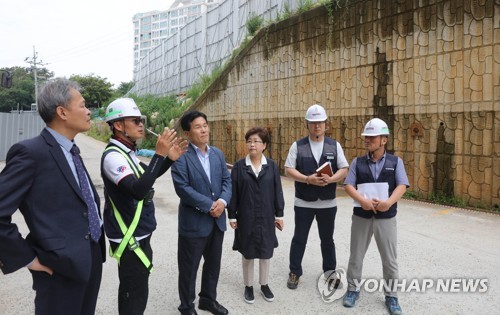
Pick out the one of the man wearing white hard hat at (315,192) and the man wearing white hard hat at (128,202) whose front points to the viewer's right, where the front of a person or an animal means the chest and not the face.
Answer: the man wearing white hard hat at (128,202)

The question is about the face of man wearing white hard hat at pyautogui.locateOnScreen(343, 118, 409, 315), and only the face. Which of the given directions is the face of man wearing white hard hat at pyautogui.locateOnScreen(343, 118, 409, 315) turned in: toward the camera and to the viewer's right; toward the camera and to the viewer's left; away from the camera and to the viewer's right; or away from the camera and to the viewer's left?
toward the camera and to the viewer's left

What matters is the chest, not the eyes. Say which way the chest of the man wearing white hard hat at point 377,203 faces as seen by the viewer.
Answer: toward the camera

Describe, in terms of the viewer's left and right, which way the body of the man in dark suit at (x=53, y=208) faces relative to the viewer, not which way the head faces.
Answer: facing the viewer and to the right of the viewer

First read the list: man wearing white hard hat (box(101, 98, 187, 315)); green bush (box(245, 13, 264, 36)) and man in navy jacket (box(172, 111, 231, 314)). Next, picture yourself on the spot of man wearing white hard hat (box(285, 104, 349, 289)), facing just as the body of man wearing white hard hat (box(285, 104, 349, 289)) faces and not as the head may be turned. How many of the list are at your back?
1

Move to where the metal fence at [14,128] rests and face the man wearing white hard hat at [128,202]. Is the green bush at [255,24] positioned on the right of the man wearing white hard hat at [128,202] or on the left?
left

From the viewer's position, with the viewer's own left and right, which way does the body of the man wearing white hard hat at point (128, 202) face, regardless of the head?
facing to the right of the viewer

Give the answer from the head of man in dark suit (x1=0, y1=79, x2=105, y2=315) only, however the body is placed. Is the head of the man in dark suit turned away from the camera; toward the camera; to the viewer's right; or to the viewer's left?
to the viewer's right

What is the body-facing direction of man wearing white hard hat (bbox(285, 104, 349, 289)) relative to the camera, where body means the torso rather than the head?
toward the camera

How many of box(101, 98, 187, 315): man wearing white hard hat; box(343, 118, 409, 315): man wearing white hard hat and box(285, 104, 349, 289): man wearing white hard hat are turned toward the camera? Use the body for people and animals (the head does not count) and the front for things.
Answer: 2
